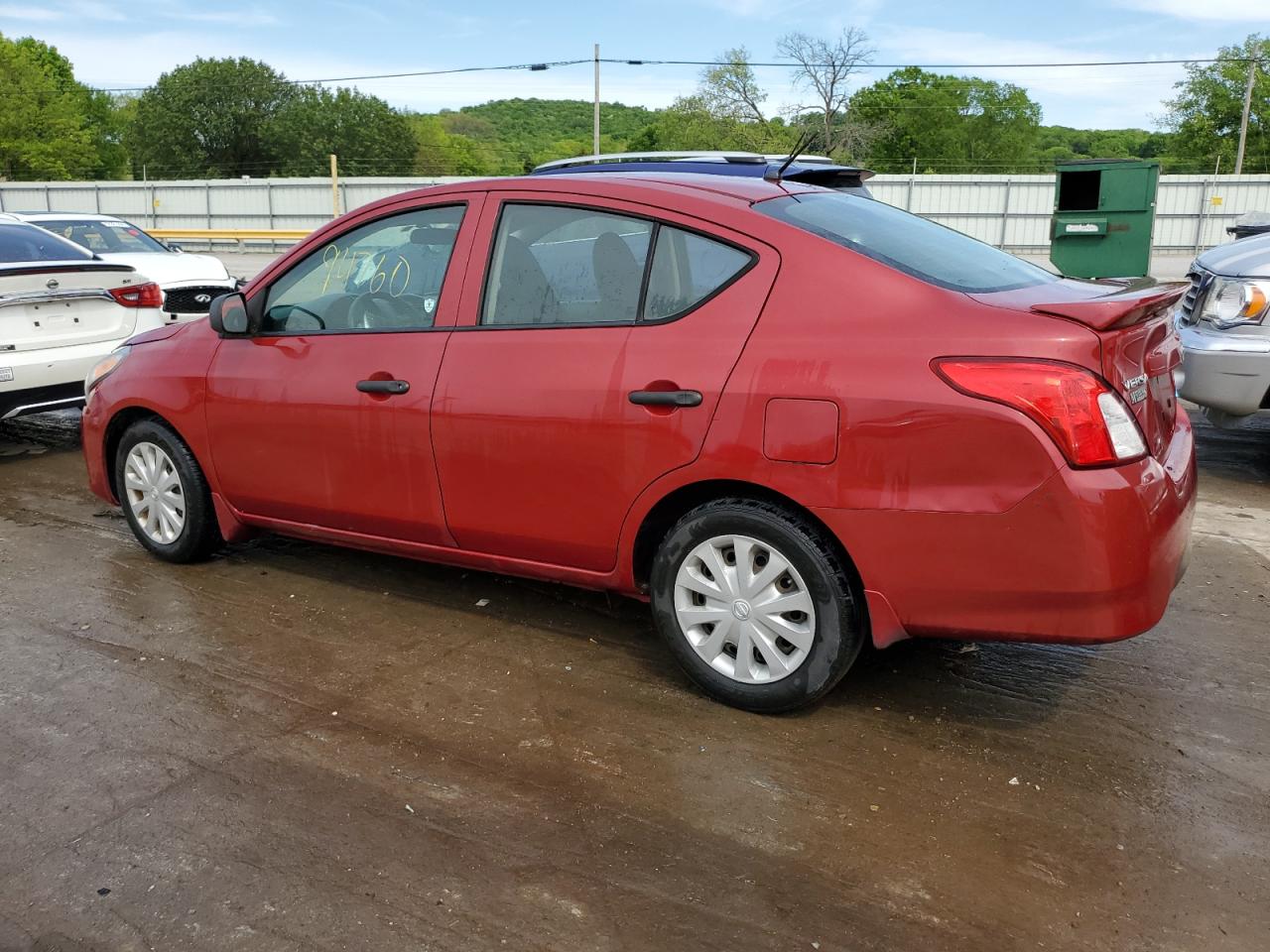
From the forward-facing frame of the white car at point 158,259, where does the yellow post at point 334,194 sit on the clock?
The yellow post is roughly at 8 o'clock from the white car.

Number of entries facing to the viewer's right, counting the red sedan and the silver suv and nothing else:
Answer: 0

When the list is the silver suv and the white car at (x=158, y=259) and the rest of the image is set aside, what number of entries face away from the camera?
0

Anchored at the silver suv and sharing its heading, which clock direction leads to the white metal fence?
The white metal fence is roughly at 4 o'clock from the silver suv.

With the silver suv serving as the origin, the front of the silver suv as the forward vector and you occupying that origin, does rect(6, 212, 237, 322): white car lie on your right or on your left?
on your right

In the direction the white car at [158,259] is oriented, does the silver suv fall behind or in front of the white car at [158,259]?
in front

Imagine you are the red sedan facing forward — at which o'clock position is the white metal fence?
The white metal fence is roughly at 2 o'clock from the red sedan.

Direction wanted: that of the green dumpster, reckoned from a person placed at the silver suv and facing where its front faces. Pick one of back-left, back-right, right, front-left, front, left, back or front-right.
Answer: back-right

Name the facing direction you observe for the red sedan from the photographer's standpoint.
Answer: facing away from the viewer and to the left of the viewer

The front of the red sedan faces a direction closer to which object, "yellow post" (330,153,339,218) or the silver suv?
the yellow post

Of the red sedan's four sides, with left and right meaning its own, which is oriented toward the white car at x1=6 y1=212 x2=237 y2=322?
front

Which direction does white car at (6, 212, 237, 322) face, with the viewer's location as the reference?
facing the viewer and to the right of the viewer

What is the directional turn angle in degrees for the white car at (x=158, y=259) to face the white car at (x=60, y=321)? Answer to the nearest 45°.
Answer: approximately 45° to its right
